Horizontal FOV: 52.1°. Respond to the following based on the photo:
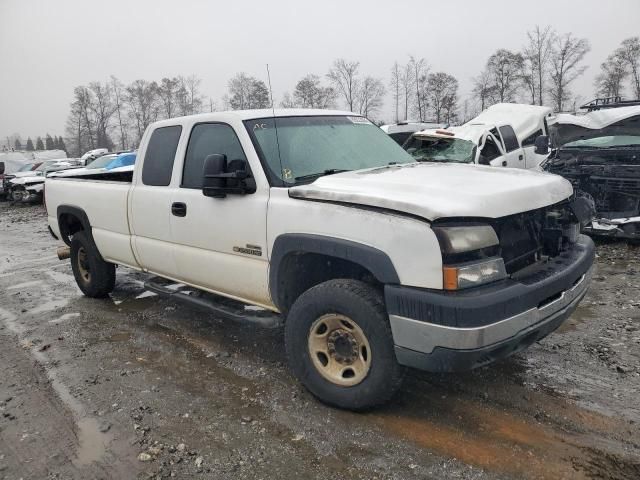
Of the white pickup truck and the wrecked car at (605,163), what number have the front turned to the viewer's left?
0

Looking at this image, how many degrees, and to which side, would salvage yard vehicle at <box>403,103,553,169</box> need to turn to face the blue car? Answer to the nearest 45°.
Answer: approximately 45° to its right

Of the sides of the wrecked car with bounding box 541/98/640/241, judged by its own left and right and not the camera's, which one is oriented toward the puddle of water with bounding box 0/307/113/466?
front

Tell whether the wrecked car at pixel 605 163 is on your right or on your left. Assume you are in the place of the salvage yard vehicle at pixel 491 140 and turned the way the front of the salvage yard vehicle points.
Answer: on your left

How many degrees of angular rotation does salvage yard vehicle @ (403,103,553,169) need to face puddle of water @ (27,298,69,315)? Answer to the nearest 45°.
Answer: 0° — it already faces it

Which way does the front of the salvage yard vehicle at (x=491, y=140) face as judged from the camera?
facing the viewer and to the left of the viewer

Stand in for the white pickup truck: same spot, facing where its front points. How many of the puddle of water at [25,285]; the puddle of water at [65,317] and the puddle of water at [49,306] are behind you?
3

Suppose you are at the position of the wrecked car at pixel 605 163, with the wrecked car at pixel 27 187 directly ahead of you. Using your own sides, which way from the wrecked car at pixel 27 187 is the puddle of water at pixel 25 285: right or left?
left

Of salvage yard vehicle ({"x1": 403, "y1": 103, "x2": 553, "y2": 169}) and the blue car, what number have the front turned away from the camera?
0

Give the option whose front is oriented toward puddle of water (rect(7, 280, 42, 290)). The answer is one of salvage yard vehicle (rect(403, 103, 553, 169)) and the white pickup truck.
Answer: the salvage yard vehicle

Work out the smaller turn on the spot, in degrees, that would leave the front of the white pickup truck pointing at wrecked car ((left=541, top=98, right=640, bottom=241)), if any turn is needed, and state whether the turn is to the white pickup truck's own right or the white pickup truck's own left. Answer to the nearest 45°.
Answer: approximately 90° to the white pickup truck's own left

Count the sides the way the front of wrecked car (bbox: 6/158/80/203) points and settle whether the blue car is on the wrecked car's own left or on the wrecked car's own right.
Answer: on the wrecked car's own left

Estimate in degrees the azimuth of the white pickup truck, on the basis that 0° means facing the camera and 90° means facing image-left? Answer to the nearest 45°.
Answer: approximately 315°
